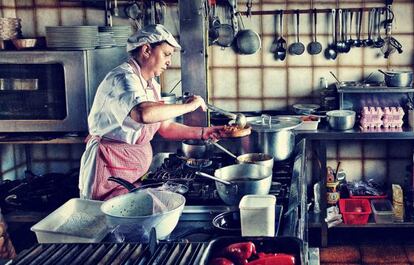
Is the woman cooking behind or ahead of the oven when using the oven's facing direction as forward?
ahead

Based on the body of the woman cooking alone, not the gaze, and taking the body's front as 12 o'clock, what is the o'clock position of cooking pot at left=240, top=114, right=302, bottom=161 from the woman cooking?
The cooking pot is roughly at 12 o'clock from the woman cooking.

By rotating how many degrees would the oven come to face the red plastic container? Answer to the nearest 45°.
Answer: approximately 90° to its left

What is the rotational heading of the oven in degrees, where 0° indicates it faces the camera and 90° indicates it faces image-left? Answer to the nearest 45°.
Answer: approximately 0°

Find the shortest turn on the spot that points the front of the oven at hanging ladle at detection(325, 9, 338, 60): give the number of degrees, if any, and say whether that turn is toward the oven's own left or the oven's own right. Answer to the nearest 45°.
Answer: approximately 90° to the oven's own left

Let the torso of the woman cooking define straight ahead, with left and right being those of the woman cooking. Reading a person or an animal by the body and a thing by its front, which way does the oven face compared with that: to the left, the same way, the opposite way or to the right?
to the right

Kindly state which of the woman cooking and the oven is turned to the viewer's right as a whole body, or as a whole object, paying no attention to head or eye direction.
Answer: the woman cooking

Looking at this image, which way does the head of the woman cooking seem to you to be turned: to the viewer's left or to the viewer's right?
to the viewer's right

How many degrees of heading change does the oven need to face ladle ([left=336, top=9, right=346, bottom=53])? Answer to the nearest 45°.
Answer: approximately 90° to its left

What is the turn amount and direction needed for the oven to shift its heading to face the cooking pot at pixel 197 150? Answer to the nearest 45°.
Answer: approximately 45° to its left

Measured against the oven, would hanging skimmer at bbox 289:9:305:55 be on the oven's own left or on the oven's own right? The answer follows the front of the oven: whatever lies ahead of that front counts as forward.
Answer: on the oven's own left

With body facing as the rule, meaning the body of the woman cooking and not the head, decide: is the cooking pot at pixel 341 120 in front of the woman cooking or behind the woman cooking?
in front

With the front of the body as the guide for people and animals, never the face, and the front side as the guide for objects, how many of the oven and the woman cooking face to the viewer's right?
1

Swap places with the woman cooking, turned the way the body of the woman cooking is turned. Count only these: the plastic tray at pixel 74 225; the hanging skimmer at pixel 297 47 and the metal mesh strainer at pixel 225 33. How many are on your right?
1

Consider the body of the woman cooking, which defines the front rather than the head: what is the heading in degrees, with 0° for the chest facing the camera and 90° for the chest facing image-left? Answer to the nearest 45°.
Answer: approximately 270°

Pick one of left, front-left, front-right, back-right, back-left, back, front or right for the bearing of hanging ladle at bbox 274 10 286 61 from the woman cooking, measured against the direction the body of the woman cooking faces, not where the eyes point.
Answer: front-left

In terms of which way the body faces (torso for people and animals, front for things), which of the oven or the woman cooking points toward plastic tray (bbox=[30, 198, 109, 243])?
the oven
